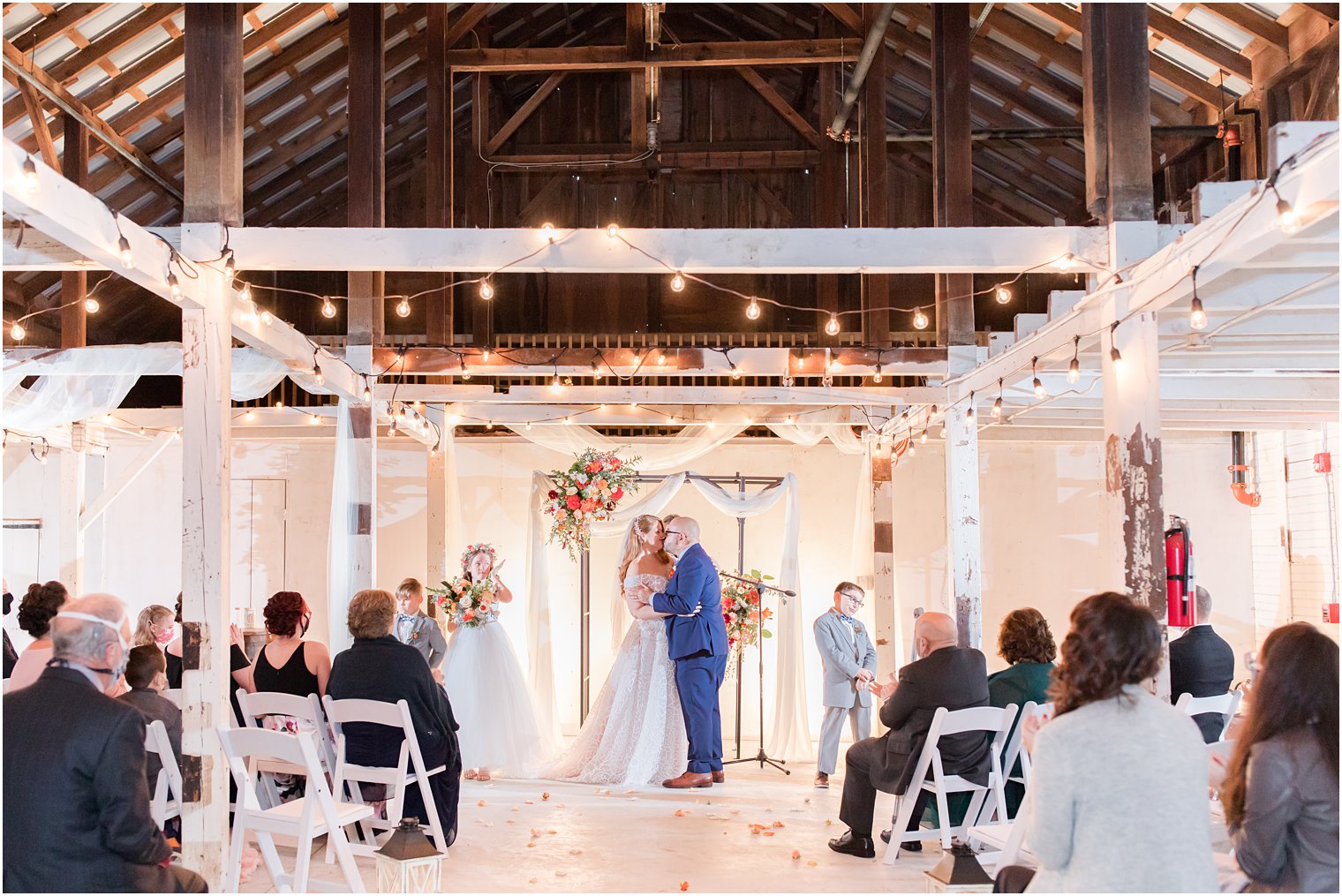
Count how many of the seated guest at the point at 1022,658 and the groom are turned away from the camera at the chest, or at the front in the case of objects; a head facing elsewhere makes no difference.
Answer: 1

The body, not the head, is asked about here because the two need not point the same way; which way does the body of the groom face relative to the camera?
to the viewer's left

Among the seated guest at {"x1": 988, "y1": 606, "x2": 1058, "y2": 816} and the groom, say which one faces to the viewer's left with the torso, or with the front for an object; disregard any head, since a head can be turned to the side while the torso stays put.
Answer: the groom

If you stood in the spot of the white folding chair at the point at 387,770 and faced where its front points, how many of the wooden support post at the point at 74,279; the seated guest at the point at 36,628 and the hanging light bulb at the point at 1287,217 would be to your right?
1

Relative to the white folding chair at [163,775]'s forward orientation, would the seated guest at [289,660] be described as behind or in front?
in front

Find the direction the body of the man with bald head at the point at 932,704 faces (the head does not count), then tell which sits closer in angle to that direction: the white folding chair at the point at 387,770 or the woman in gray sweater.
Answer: the white folding chair

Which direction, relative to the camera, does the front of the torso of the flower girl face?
toward the camera

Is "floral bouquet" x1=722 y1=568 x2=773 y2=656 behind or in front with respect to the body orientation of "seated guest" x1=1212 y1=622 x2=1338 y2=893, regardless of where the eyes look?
in front

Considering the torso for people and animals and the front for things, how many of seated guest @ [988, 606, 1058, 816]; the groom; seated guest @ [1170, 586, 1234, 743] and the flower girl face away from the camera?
2

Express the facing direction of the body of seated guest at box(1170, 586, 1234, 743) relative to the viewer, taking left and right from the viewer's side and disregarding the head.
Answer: facing away from the viewer

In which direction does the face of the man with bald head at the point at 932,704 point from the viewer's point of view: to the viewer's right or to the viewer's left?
to the viewer's left

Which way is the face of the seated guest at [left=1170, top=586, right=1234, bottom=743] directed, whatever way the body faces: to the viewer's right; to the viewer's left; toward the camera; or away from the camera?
away from the camera
